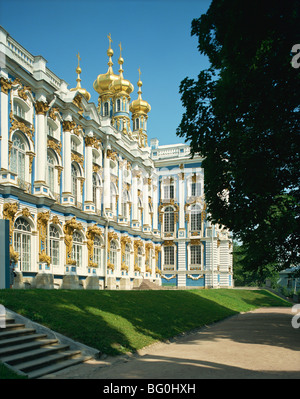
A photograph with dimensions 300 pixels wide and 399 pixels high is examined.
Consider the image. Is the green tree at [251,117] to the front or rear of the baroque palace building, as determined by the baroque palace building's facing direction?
to the front

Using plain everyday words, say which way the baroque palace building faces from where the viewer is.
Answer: facing the viewer and to the right of the viewer
